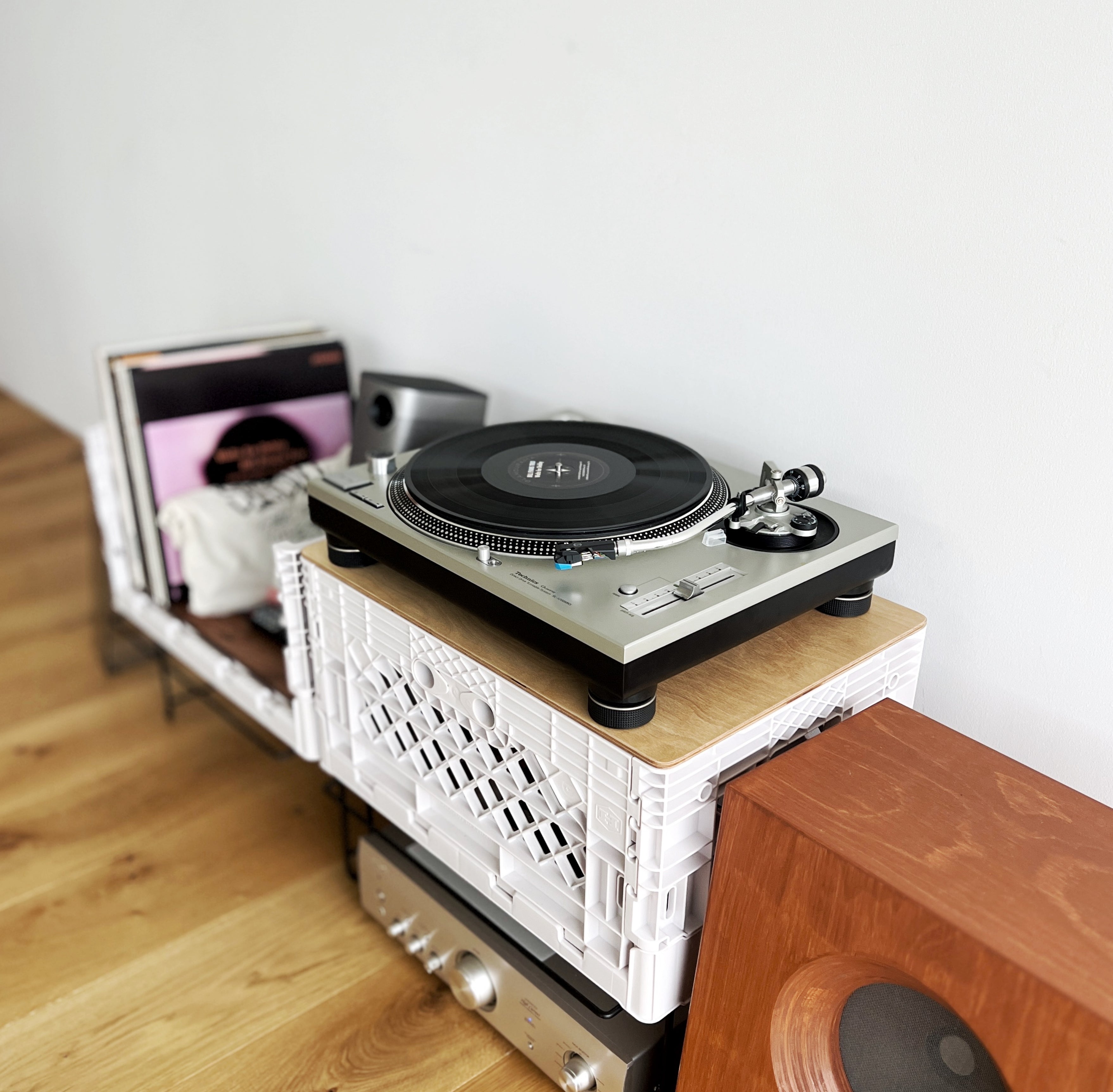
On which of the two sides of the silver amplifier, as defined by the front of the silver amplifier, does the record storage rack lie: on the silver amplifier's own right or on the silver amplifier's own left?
on the silver amplifier's own right

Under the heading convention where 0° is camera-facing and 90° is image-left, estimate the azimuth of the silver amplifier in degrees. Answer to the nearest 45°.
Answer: approximately 45°

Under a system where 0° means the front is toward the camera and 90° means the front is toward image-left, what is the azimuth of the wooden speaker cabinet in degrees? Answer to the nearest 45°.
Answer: approximately 45°
